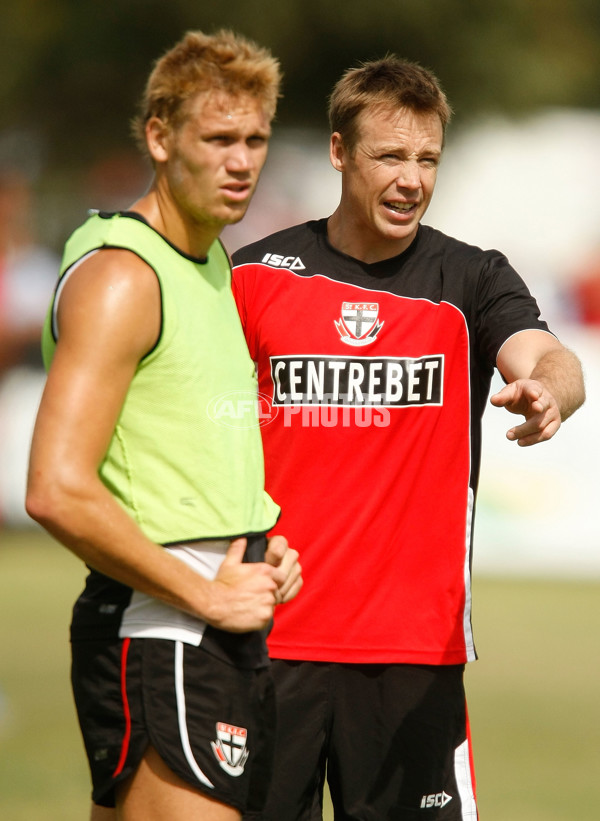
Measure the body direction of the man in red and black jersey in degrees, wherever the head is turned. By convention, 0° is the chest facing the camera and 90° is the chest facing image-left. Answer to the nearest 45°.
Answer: approximately 0°
